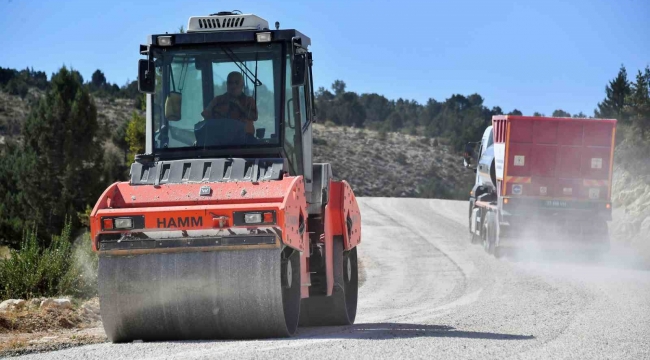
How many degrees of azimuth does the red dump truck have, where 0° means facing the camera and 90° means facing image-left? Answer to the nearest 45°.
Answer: approximately 180°

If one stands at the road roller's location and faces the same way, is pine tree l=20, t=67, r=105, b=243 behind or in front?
behind

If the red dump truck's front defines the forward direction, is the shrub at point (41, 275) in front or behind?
behind

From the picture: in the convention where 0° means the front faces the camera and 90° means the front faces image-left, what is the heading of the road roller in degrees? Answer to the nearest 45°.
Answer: approximately 0°

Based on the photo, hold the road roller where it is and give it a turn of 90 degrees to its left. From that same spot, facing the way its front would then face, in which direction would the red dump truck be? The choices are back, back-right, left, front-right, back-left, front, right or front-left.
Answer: front-left

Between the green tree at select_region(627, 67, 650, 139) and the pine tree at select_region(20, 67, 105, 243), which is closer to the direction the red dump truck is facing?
the green tree

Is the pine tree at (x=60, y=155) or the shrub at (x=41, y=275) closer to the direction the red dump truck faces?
the pine tree

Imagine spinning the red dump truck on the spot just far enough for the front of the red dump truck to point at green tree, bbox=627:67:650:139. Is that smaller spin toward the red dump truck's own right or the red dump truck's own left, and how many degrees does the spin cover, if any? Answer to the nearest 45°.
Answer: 0° — it already faces it
